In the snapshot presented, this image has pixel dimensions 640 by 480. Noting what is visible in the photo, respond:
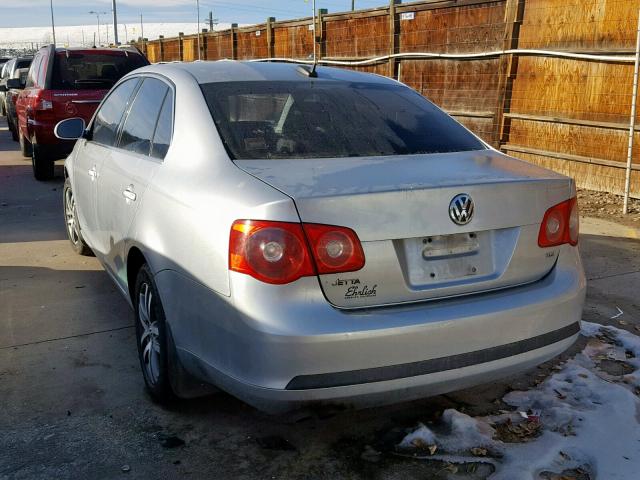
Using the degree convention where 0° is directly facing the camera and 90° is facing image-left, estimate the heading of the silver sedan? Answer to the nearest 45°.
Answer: approximately 135°

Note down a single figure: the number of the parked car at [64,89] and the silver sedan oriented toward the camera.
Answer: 0

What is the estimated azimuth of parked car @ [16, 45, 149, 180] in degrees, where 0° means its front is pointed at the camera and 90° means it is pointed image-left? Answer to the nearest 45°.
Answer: approximately 180°

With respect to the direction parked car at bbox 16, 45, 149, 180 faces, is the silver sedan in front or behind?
behind

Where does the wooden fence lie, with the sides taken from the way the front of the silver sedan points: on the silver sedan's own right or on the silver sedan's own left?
on the silver sedan's own right

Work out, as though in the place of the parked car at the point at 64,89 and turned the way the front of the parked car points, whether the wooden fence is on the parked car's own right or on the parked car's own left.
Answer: on the parked car's own right
